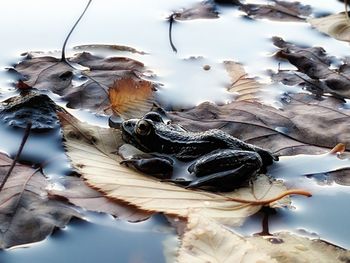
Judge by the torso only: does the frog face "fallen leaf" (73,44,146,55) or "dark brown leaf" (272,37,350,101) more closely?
the fallen leaf

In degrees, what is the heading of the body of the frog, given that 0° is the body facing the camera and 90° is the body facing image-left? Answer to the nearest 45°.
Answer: approximately 90°

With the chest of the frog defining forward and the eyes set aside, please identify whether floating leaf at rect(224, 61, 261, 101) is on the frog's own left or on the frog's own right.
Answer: on the frog's own right

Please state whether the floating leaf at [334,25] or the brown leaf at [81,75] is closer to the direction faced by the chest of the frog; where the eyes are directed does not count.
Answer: the brown leaf

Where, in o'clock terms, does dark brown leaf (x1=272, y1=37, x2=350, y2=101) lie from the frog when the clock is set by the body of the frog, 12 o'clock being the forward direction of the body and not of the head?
The dark brown leaf is roughly at 4 o'clock from the frog.

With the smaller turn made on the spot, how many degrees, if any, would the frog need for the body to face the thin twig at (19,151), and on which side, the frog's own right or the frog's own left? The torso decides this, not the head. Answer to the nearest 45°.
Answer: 0° — it already faces it
